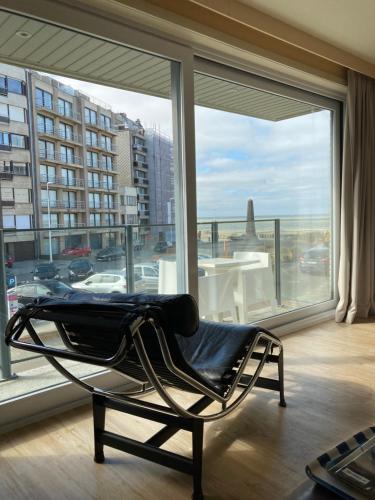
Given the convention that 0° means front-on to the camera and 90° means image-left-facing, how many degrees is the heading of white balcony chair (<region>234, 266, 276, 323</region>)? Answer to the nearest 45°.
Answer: approximately 135°

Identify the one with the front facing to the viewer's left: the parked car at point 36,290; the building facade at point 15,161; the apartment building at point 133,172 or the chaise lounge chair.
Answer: the parked car

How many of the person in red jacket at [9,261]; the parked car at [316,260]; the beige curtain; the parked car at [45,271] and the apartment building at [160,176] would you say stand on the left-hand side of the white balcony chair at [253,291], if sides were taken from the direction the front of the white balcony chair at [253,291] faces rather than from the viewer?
1

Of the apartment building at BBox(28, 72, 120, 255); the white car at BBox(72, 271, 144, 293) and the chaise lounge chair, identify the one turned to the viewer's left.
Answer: the white car

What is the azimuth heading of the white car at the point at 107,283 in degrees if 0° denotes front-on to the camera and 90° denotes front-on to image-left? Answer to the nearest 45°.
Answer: approximately 90°
